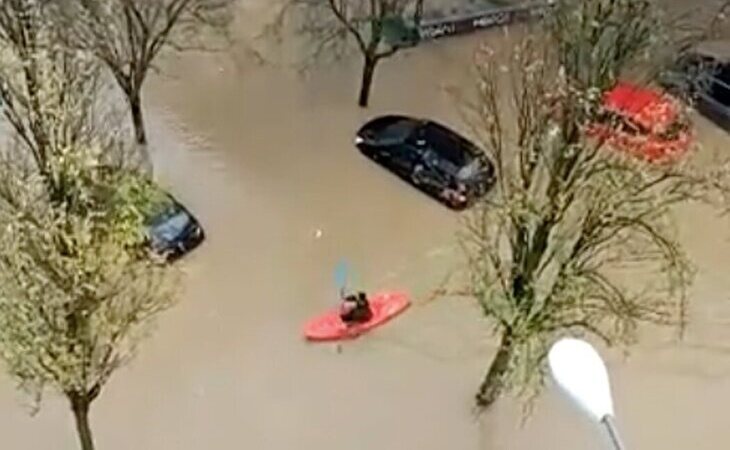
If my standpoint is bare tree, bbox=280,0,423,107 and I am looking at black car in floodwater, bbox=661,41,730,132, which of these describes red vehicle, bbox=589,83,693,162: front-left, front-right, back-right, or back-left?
front-right

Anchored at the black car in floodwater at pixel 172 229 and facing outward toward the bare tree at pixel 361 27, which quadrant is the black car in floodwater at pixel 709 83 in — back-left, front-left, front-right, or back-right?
front-right

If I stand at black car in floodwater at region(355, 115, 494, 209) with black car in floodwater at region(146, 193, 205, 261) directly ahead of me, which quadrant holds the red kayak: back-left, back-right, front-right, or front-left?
front-left
